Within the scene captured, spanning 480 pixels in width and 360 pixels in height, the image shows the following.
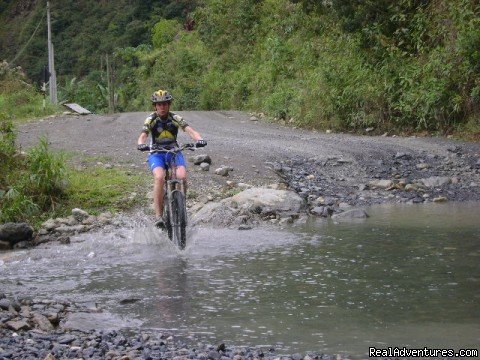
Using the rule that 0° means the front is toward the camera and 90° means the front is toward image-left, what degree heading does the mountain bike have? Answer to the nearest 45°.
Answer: approximately 0°

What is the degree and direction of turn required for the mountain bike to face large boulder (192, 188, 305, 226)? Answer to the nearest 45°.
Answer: approximately 135° to its left

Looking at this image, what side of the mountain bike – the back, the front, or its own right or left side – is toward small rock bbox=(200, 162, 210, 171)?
back

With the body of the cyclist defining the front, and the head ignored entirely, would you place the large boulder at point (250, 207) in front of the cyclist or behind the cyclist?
behind

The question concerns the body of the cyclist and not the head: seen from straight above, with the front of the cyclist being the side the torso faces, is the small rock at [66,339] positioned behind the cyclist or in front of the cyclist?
in front

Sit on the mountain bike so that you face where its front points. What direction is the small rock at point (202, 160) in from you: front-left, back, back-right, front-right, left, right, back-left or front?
back

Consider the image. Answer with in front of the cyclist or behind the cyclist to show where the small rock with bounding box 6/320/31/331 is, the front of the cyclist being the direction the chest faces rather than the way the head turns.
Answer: in front

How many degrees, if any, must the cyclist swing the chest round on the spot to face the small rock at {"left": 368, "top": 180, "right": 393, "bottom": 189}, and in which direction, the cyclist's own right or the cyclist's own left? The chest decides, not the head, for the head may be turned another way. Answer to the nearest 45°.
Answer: approximately 135° to the cyclist's own left

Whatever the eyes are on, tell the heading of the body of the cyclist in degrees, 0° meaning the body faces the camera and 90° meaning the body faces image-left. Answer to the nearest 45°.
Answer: approximately 0°

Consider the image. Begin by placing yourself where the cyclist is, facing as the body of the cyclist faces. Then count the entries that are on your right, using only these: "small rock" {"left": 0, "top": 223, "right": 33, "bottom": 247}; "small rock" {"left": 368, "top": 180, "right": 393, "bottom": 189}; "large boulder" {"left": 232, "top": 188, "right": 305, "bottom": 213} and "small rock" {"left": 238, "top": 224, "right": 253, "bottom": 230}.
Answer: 1

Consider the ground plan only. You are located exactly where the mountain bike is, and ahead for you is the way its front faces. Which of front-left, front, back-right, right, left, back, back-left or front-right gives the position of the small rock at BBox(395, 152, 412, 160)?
back-left
